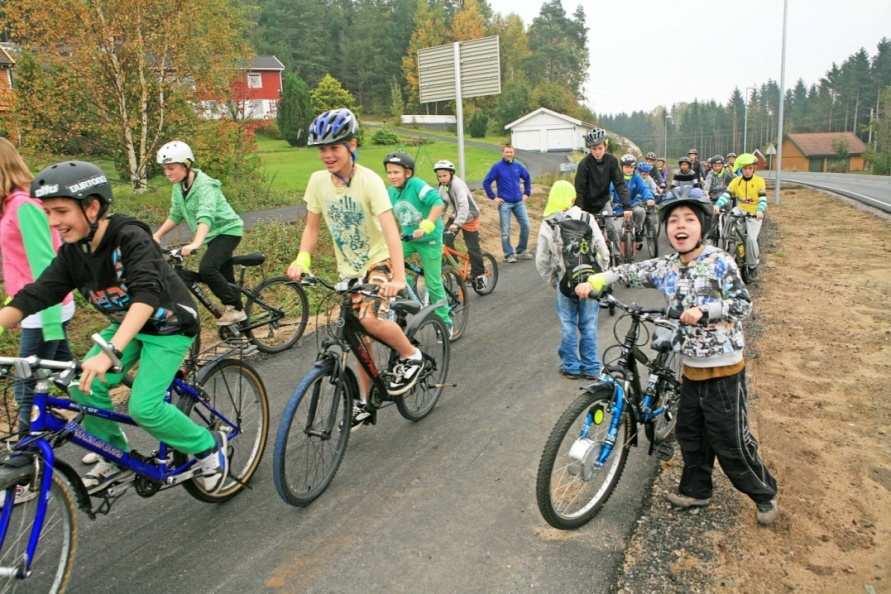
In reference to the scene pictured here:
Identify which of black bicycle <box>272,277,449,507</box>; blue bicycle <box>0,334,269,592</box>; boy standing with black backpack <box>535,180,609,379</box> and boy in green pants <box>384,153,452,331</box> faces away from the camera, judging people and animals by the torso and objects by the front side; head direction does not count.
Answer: the boy standing with black backpack

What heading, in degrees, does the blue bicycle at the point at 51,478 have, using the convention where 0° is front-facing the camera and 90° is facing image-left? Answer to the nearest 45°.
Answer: approximately 45°

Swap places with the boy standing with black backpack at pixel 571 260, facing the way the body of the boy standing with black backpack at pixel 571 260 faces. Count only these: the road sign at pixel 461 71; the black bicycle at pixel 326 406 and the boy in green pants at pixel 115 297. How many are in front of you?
1

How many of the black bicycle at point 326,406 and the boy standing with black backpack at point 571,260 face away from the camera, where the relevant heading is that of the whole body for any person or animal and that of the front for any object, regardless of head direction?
1

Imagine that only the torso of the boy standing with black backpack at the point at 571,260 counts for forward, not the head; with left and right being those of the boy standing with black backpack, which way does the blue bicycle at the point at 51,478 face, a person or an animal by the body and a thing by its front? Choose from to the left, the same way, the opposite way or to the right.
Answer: the opposite way

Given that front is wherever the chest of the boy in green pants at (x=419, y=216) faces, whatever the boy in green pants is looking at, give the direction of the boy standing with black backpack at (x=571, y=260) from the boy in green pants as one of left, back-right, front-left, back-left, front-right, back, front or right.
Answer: left

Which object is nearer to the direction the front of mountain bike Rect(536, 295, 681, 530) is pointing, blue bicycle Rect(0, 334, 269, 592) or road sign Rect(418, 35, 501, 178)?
the blue bicycle

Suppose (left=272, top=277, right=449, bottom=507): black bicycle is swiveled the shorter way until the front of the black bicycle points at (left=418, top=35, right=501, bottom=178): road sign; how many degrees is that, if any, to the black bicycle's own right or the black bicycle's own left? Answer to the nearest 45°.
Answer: approximately 135° to the black bicycle's own right

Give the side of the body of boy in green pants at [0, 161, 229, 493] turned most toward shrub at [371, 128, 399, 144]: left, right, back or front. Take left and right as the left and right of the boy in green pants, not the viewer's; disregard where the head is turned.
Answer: back

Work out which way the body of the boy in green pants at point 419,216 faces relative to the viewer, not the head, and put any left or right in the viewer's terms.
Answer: facing the viewer and to the left of the viewer

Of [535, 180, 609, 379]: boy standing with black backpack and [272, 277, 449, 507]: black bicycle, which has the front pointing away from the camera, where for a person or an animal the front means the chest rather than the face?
the boy standing with black backpack

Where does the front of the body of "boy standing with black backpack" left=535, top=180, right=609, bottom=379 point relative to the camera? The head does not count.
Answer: away from the camera

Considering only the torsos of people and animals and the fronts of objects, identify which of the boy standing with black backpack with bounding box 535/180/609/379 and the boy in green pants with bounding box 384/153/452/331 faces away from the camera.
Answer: the boy standing with black backpack
